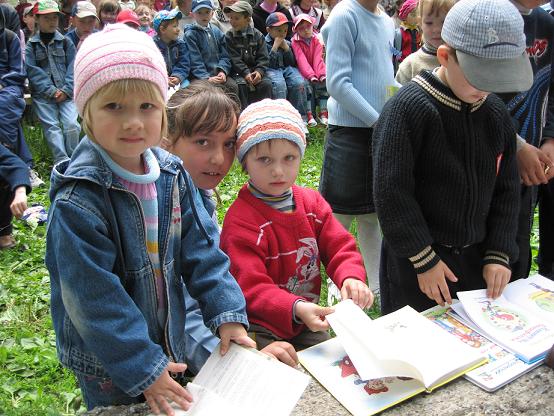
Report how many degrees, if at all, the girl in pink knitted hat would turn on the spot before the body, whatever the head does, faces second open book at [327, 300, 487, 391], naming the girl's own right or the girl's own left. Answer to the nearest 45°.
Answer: approximately 45° to the girl's own left

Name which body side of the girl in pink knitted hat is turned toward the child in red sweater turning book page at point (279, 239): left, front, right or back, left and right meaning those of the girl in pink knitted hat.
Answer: left

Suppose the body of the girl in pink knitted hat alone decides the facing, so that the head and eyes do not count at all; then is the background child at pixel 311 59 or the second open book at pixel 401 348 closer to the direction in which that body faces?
the second open book

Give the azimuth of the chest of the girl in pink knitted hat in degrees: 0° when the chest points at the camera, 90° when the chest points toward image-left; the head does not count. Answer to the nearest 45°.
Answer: approximately 315°

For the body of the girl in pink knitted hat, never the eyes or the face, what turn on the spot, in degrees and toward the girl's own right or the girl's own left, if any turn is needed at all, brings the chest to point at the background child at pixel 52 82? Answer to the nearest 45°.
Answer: approximately 135° to the girl's own left

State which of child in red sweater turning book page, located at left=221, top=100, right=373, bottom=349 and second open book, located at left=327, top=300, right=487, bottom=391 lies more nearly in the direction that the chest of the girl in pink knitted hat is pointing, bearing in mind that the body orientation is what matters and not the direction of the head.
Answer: the second open book

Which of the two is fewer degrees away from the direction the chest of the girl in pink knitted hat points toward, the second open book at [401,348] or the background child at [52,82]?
the second open book
